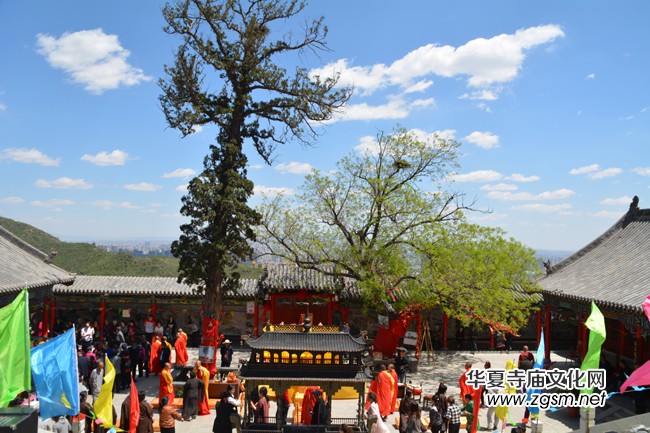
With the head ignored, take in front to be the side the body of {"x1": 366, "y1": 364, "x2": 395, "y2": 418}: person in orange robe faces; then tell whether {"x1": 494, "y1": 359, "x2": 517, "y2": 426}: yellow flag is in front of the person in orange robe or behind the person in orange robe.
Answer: behind

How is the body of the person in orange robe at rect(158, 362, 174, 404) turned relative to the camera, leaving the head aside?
to the viewer's right
